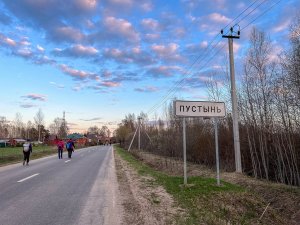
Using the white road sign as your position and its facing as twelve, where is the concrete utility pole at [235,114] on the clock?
The concrete utility pole is roughly at 7 o'clock from the white road sign.

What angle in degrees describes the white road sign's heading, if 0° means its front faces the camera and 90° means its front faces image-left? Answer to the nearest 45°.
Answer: approximately 0°
